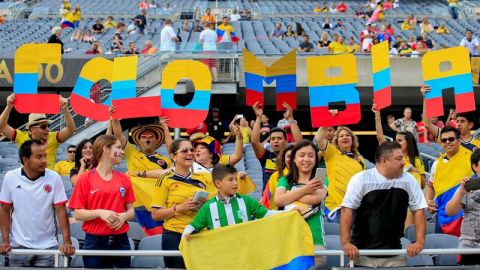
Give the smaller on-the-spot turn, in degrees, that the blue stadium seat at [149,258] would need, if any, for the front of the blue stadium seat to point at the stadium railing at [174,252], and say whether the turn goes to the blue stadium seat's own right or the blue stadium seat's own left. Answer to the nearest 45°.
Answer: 0° — it already faces it

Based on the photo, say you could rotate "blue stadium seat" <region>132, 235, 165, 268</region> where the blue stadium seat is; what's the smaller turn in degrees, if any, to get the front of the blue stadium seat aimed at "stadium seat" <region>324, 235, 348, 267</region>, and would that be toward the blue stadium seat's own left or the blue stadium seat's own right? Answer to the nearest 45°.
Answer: approximately 90° to the blue stadium seat's own left

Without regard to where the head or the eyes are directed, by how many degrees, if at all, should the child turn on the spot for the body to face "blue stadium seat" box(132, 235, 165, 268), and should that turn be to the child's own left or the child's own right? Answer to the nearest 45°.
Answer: approximately 135° to the child's own right

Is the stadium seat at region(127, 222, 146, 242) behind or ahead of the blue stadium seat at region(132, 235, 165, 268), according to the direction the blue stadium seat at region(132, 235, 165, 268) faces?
behind

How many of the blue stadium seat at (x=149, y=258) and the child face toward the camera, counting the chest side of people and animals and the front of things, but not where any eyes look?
2

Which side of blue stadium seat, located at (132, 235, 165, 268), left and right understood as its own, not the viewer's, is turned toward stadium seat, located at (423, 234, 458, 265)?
left
